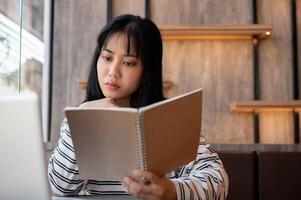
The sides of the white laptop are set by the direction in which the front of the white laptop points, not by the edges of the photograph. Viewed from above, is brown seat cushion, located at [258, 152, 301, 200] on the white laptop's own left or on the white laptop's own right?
on the white laptop's own right

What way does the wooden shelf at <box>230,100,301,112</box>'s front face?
toward the camera

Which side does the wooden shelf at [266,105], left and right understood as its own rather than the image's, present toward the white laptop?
front

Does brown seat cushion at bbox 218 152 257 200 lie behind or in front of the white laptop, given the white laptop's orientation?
in front

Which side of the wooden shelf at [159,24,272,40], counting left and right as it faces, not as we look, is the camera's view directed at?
front

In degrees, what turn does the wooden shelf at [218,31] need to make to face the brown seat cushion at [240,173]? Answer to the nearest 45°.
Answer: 0° — it already faces it

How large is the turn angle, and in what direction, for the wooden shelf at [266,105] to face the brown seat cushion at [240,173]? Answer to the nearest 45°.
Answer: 0° — it already faces it

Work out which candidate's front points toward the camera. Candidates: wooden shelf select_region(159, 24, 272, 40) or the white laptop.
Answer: the wooden shelf

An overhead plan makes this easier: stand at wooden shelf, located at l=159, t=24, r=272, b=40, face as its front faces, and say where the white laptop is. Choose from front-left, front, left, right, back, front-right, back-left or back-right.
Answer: front

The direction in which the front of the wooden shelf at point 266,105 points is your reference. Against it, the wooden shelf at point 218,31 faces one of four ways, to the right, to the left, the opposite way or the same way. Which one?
the same way

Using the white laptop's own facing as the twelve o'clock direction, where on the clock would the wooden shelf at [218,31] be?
The wooden shelf is roughly at 1 o'clock from the white laptop.

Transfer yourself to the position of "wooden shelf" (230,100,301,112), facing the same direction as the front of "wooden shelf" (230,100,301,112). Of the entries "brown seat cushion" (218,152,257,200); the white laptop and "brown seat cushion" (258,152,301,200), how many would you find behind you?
0

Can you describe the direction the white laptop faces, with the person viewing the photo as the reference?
facing away from the viewer

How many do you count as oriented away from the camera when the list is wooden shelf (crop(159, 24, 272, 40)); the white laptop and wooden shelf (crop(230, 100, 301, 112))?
1

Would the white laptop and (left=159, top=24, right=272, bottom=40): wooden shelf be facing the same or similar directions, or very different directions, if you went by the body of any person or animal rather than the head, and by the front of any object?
very different directions
